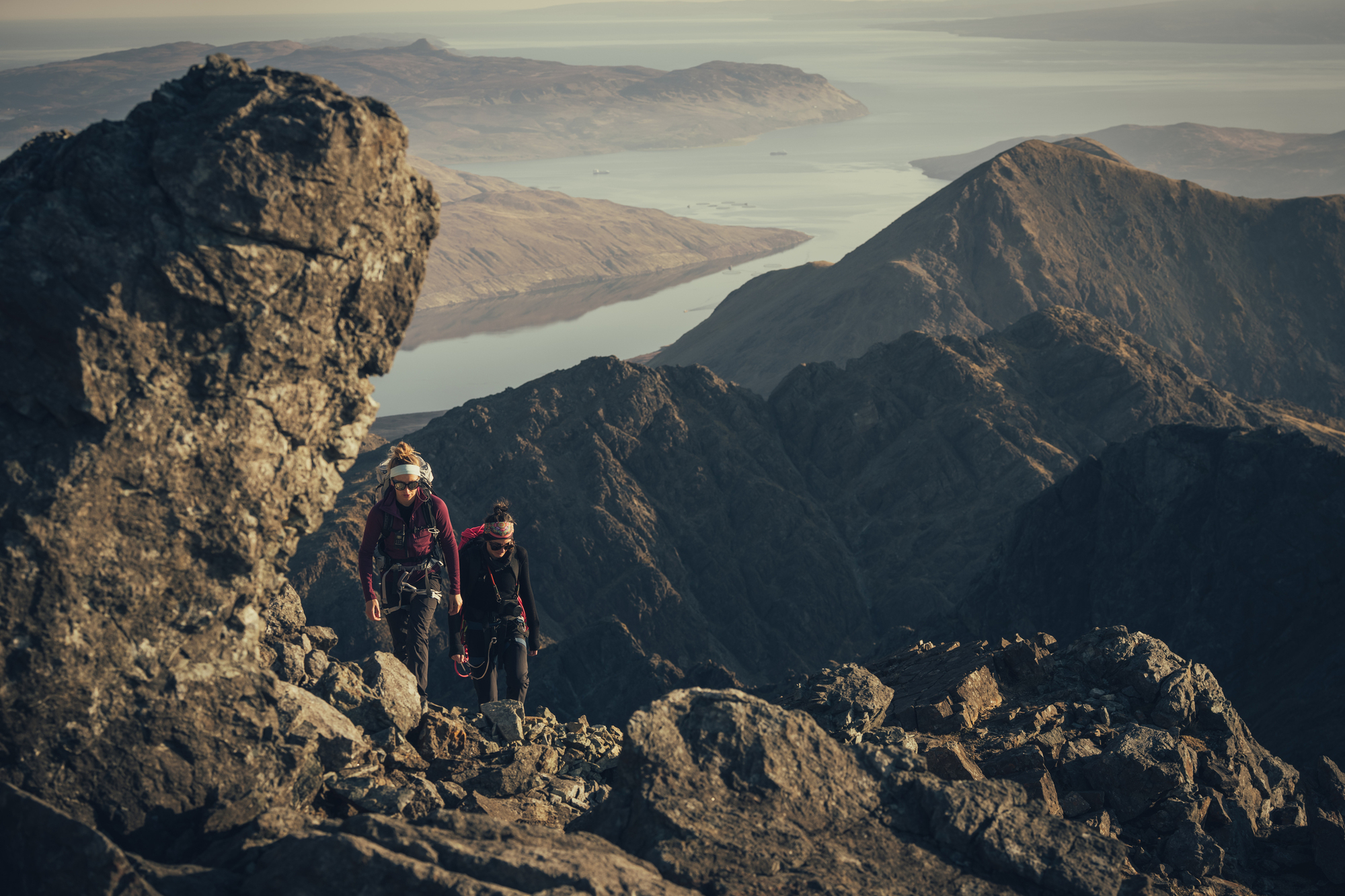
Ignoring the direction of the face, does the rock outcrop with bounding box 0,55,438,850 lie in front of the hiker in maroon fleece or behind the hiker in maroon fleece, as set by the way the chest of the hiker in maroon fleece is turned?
in front

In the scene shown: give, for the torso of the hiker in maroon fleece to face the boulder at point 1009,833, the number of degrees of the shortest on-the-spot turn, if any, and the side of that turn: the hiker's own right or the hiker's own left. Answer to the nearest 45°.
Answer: approximately 45° to the hiker's own left

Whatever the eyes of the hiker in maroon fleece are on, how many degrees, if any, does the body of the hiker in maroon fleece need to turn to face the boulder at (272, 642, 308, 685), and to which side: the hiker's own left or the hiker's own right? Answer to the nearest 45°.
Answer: approximately 90° to the hiker's own right

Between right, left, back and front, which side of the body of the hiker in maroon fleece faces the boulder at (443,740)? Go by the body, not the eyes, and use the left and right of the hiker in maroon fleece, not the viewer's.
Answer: front

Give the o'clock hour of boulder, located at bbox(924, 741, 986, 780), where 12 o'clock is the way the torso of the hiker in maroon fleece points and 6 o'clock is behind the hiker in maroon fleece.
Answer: The boulder is roughly at 10 o'clock from the hiker in maroon fleece.

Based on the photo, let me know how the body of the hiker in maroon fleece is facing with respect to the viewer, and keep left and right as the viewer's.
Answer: facing the viewer

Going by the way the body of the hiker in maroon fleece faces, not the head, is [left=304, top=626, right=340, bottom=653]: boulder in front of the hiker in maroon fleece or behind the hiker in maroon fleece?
behind
